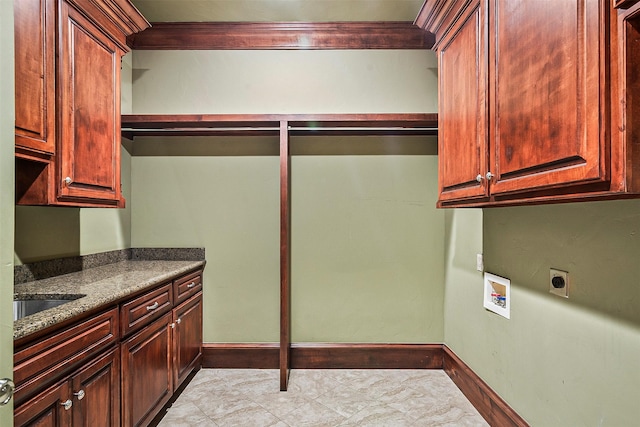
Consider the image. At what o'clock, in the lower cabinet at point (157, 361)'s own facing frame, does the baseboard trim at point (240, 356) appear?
The baseboard trim is roughly at 9 o'clock from the lower cabinet.

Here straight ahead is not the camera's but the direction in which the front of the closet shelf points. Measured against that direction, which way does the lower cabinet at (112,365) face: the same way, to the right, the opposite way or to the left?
to the left

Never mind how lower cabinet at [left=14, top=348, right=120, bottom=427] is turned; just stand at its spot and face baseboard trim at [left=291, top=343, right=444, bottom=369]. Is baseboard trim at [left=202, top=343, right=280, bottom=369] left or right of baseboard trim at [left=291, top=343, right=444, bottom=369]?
left

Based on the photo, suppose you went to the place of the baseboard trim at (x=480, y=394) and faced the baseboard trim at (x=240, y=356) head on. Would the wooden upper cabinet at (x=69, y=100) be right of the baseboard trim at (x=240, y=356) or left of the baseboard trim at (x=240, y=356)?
left

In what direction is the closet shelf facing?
toward the camera

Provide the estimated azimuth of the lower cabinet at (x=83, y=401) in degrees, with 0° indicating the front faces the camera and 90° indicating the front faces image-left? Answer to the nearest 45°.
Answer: approximately 315°

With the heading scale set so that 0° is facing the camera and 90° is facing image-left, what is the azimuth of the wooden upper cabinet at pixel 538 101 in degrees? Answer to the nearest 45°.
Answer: approximately 45°

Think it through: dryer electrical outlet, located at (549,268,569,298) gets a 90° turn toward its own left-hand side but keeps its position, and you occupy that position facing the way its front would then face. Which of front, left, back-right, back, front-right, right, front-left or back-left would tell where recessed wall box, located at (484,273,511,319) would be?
back

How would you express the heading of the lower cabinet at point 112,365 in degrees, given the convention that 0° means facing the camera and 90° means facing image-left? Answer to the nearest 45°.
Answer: approximately 315°

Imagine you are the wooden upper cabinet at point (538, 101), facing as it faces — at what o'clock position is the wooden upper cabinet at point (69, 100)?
the wooden upper cabinet at point (69, 100) is roughly at 1 o'clock from the wooden upper cabinet at point (538, 101).

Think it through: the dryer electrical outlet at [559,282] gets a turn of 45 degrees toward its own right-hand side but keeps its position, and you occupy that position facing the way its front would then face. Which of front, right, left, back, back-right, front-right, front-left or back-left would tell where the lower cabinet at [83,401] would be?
front-left

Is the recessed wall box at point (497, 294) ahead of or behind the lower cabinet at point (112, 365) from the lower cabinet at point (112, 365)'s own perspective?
ahead

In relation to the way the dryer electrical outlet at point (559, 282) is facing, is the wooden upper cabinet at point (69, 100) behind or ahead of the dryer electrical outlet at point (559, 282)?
ahead

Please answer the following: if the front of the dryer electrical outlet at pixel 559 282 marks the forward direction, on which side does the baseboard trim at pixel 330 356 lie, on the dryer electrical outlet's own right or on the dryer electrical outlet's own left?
on the dryer electrical outlet's own right

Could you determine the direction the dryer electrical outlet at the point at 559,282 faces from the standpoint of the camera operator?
facing the viewer and to the left of the viewer

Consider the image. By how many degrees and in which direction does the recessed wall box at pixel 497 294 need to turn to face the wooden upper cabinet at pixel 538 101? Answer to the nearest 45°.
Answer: approximately 45° to its left
